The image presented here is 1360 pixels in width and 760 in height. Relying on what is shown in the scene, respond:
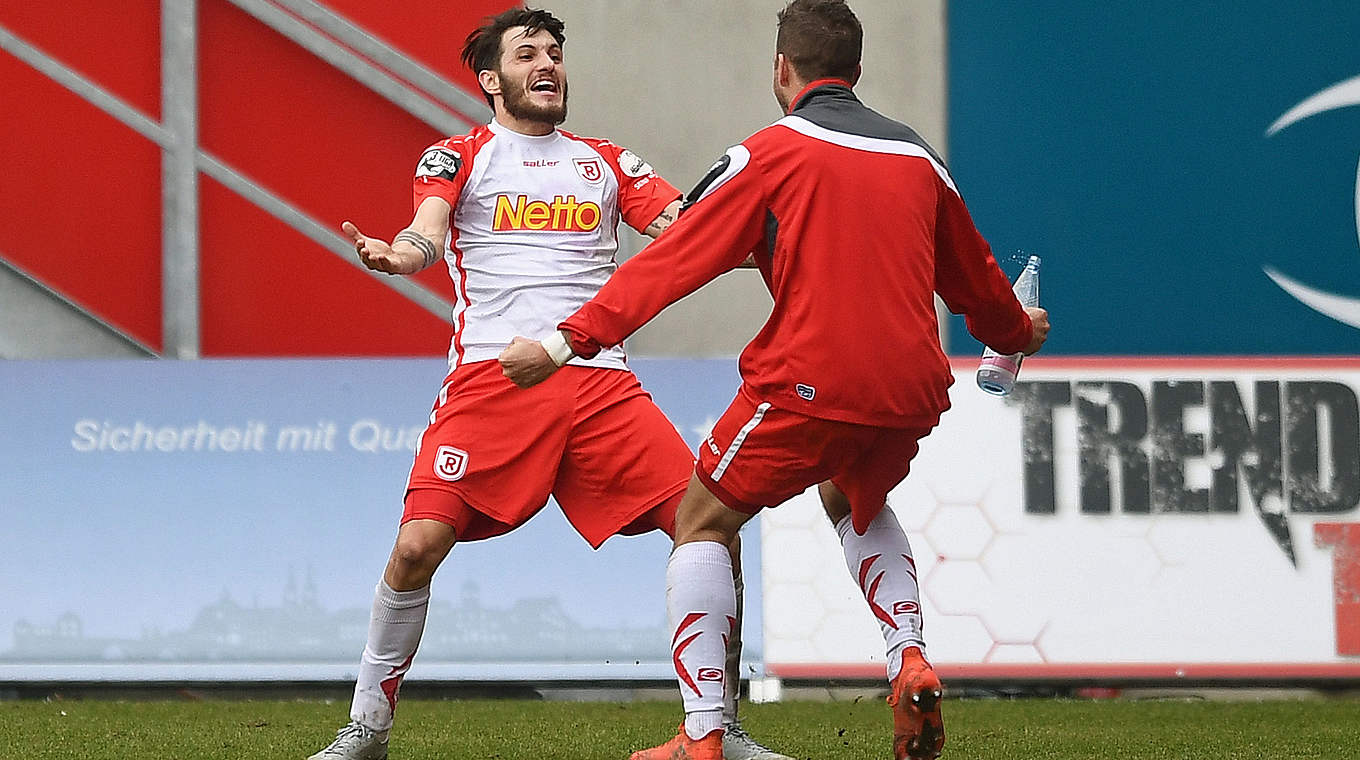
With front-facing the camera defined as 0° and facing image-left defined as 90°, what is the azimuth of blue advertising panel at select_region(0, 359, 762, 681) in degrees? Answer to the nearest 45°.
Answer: approximately 0°

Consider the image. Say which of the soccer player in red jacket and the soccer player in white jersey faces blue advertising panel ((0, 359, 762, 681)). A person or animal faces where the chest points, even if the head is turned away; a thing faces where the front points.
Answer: the soccer player in red jacket

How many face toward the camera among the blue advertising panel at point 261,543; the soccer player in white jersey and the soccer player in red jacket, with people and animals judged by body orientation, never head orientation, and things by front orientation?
2

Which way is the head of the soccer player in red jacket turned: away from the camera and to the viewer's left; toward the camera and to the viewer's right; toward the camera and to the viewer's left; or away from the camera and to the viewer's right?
away from the camera and to the viewer's left

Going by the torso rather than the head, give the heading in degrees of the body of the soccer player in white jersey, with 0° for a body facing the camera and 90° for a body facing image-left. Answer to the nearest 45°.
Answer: approximately 0°

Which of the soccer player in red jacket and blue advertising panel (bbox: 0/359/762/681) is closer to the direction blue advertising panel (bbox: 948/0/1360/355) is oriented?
the soccer player in red jacket

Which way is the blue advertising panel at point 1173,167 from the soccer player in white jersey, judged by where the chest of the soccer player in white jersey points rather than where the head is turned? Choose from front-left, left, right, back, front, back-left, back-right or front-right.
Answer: back-left

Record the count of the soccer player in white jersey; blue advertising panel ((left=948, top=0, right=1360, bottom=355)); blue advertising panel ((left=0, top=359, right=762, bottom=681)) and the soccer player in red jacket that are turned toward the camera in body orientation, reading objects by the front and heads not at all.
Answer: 3

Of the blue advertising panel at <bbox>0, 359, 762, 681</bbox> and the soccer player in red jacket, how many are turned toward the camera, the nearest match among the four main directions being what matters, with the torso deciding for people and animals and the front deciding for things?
1

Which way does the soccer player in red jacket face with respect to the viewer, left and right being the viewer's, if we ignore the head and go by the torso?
facing away from the viewer and to the left of the viewer

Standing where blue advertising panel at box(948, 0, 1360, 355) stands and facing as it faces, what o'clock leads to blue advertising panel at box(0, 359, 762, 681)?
blue advertising panel at box(0, 359, 762, 681) is roughly at 2 o'clock from blue advertising panel at box(948, 0, 1360, 355).
